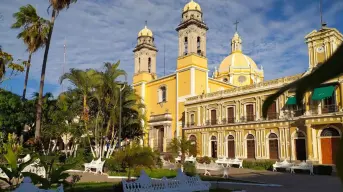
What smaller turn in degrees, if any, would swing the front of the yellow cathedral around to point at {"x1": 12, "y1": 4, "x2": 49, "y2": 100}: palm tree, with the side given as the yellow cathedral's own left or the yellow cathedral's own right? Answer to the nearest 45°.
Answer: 0° — it already faces it

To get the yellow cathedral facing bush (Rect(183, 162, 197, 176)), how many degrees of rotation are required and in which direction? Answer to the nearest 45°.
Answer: approximately 45° to its left

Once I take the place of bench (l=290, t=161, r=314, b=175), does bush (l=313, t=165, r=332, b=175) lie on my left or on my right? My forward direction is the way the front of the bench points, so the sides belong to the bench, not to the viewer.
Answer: on my left

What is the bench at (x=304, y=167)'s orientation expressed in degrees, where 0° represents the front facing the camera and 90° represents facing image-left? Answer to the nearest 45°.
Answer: approximately 45°

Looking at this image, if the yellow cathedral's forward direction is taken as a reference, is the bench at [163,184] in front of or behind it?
in front

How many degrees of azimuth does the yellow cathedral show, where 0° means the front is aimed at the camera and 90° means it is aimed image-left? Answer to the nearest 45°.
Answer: approximately 45°

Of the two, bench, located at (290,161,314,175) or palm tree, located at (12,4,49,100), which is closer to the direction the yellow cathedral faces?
the palm tree
